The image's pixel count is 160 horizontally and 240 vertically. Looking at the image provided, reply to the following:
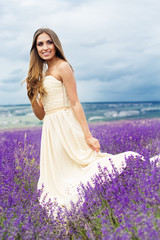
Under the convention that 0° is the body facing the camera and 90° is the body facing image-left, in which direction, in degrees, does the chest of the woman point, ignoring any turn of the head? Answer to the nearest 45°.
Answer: approximately 45°
